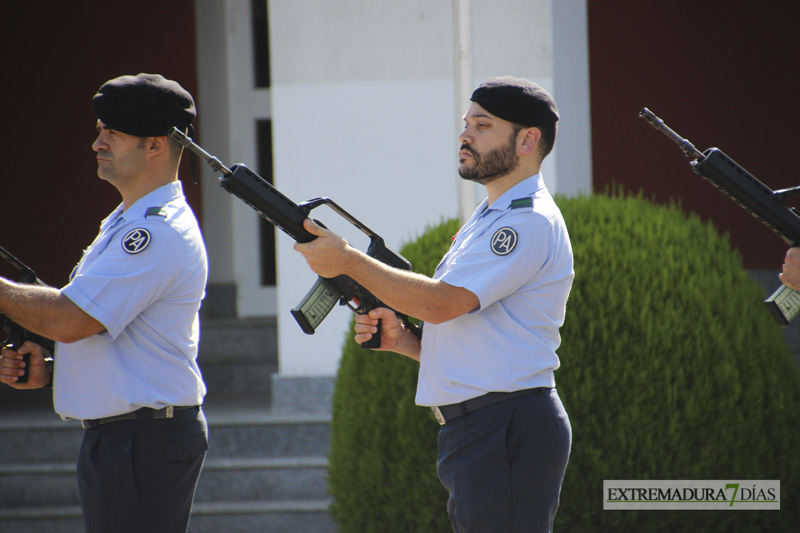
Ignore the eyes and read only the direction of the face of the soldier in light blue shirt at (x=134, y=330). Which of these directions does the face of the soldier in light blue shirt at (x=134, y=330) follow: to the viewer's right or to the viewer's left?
to the viewer's left

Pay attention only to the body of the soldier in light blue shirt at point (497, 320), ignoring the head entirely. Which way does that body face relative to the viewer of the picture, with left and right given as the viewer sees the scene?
facing to the left of the viewer

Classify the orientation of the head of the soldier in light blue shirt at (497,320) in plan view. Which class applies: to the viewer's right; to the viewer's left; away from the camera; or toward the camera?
to the viewer's left

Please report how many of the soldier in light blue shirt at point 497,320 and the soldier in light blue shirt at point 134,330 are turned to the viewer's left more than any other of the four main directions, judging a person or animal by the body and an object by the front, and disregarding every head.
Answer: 2

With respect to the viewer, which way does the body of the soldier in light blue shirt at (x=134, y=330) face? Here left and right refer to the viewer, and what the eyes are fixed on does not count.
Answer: facing to the left of the viewer

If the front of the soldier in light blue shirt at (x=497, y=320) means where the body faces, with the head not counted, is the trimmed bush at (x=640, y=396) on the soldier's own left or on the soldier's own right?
on the soldier's own right
